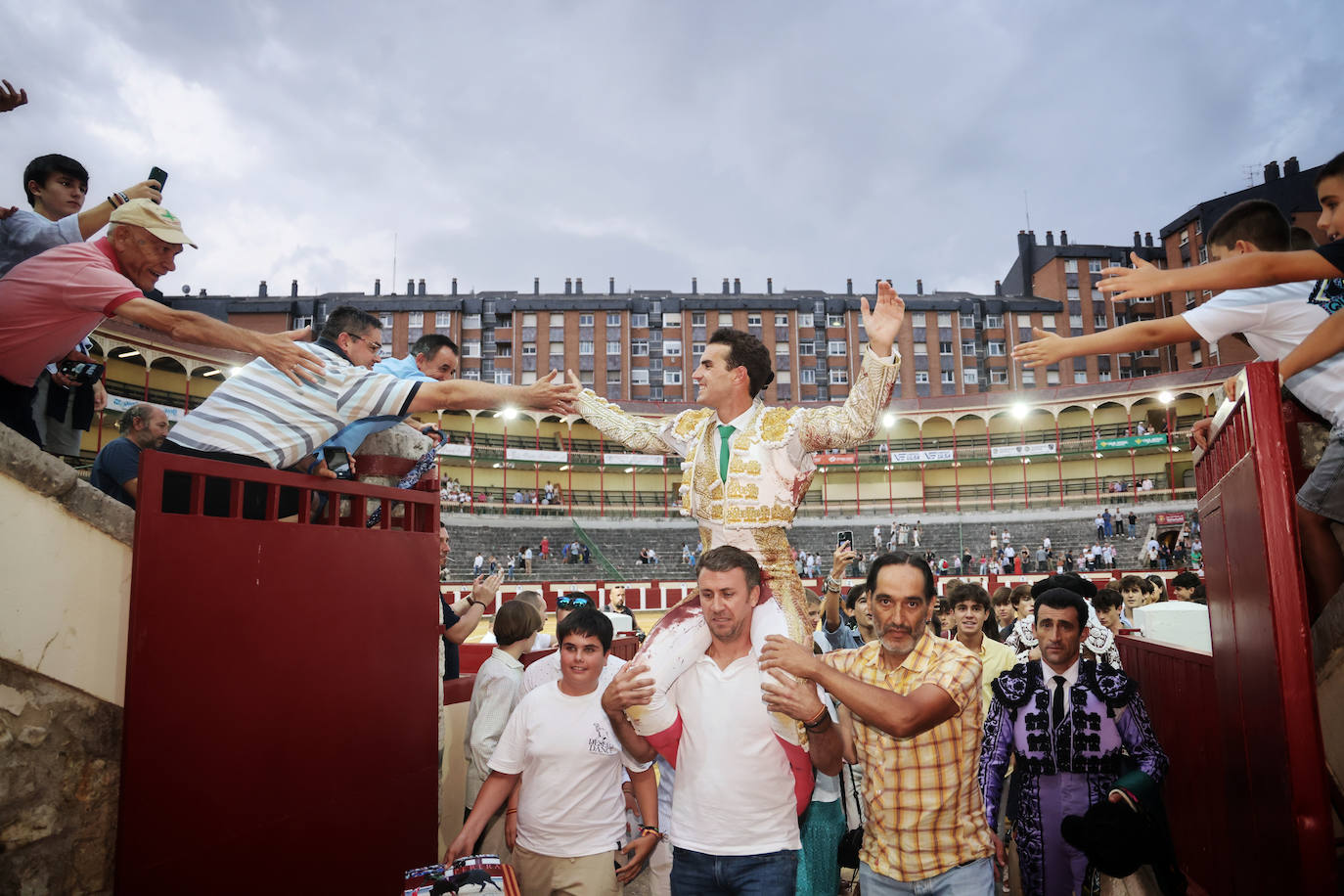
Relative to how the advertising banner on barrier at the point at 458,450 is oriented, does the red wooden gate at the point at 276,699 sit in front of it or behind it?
in front

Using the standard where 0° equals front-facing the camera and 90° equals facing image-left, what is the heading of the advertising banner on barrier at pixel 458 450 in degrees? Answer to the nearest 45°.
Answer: approximately 0°

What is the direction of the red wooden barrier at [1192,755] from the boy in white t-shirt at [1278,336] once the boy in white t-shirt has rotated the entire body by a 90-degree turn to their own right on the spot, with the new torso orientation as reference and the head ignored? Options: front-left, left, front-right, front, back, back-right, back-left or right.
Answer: front

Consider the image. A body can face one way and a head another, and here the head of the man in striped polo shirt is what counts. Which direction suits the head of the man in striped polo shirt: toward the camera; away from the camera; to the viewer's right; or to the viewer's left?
to the viewer's right

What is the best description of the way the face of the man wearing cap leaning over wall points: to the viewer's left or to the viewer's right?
to the viewer's right

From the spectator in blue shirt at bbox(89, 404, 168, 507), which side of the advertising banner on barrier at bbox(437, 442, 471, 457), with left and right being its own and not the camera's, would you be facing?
front

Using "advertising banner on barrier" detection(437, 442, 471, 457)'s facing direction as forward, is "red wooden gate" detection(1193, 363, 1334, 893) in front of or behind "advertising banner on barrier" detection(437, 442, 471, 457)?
in front

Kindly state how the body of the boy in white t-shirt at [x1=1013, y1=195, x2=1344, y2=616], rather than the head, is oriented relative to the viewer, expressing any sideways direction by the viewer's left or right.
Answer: facing to the left of the viewer

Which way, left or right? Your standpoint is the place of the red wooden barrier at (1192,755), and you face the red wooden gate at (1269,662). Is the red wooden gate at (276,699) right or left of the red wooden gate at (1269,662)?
right

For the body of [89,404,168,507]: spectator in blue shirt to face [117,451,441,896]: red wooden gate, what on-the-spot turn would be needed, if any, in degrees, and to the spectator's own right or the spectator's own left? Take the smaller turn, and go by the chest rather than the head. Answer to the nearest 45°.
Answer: approximately 45° to the spectator's own right

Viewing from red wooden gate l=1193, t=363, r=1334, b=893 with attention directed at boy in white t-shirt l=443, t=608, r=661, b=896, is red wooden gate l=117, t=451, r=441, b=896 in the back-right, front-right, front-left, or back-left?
front-left

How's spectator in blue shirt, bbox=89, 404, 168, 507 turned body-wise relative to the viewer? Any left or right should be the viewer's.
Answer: facing to the right of the viewer

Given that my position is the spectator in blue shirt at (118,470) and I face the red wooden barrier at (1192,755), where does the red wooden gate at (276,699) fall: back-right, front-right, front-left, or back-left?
front-right
